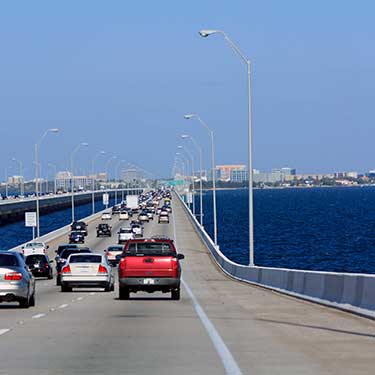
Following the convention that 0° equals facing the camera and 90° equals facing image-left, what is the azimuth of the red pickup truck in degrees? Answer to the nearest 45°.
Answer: approximately 180°

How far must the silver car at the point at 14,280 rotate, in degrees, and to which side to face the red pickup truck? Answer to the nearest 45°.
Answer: approximately 45° to its right

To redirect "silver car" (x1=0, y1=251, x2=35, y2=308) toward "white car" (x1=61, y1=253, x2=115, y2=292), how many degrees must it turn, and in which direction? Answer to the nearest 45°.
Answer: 0° — it already faces it

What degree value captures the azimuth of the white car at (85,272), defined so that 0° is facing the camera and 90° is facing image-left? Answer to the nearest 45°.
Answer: approximately 180°

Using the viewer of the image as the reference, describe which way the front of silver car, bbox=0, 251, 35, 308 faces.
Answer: facing away from the viewer

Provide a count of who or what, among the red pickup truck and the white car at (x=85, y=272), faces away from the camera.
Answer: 2

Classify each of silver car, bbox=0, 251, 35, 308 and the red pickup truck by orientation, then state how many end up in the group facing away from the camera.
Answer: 2
